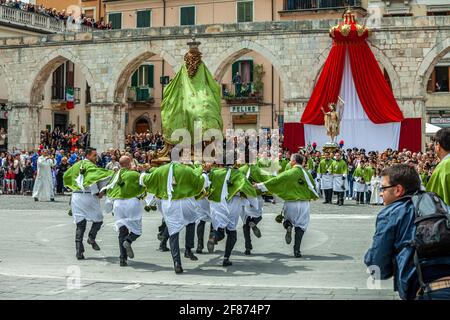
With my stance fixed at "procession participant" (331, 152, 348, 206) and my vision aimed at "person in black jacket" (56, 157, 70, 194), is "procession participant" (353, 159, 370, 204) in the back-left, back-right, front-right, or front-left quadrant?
back-right

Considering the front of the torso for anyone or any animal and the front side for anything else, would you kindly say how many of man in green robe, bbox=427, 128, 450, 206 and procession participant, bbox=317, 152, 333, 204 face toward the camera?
1

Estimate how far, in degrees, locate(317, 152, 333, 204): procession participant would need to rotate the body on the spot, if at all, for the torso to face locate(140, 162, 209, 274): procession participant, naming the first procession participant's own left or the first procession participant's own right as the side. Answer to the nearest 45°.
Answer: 0° — they already face them

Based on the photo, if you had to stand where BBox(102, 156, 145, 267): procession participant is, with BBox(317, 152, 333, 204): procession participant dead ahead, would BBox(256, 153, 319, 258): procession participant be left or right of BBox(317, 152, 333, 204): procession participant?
right

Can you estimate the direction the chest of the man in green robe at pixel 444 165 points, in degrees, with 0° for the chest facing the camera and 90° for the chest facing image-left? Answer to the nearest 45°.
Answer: approximately 135°

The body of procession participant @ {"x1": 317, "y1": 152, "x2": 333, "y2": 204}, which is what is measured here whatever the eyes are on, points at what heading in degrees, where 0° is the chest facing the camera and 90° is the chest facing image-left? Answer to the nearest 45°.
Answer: approximately 0°

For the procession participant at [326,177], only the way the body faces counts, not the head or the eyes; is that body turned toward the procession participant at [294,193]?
yes

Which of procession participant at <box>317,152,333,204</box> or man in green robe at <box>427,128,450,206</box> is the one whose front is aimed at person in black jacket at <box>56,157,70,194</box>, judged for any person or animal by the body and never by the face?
the man in green robe

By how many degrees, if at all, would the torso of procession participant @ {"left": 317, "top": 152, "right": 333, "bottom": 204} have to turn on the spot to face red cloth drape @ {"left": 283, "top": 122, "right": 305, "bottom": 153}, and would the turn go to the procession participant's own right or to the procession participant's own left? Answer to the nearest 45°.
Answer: approximately 180°

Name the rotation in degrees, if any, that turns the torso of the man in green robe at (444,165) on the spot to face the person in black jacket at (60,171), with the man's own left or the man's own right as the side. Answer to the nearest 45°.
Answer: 0° — they already face them

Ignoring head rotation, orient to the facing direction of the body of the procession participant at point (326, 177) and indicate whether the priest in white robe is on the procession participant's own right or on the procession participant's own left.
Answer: on the procession participant's own right
